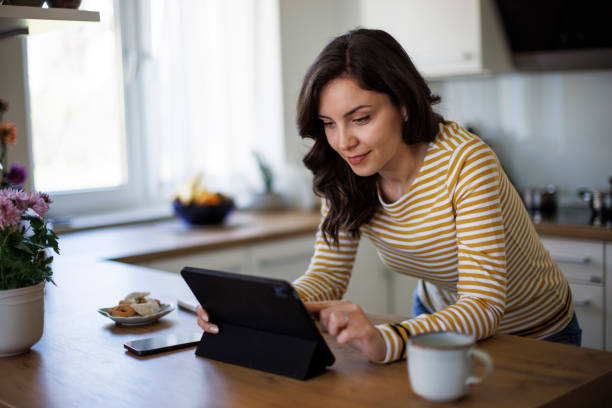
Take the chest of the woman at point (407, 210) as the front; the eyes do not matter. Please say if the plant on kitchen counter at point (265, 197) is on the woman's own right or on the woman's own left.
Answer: on the woman's own right

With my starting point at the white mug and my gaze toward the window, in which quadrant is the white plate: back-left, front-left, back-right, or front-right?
front-left

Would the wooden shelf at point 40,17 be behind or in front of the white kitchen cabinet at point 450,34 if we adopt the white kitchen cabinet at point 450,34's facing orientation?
in front

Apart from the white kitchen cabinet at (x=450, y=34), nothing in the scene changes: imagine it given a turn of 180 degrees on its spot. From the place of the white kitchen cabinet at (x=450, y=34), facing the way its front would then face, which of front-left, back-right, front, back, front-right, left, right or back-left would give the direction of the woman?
back-right

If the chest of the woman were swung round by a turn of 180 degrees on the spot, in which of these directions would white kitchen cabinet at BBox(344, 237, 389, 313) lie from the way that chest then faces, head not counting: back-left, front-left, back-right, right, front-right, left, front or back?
front-left

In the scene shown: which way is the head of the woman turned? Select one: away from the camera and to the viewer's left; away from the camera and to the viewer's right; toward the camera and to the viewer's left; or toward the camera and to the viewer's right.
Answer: toward the camera and to the viewer's left

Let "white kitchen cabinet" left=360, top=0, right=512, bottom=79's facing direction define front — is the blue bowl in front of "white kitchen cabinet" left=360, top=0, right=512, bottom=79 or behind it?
in front

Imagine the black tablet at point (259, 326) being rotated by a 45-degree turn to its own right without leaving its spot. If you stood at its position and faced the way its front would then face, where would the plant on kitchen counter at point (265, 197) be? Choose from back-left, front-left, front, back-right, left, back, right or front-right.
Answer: left

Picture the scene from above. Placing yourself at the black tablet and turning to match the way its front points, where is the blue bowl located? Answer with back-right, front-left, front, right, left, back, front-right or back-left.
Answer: front-left

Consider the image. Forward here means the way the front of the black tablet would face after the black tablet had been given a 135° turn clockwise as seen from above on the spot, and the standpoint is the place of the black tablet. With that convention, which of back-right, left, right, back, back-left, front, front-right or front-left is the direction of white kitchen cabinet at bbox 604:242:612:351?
back-left

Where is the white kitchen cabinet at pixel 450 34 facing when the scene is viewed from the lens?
facing the viewer and to the left of the viewer

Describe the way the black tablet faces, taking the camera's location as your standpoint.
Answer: facing away from the viewer and to the right of the viewer

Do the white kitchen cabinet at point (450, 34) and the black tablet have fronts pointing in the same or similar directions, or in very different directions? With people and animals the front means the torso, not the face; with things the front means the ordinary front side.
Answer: very different directions
